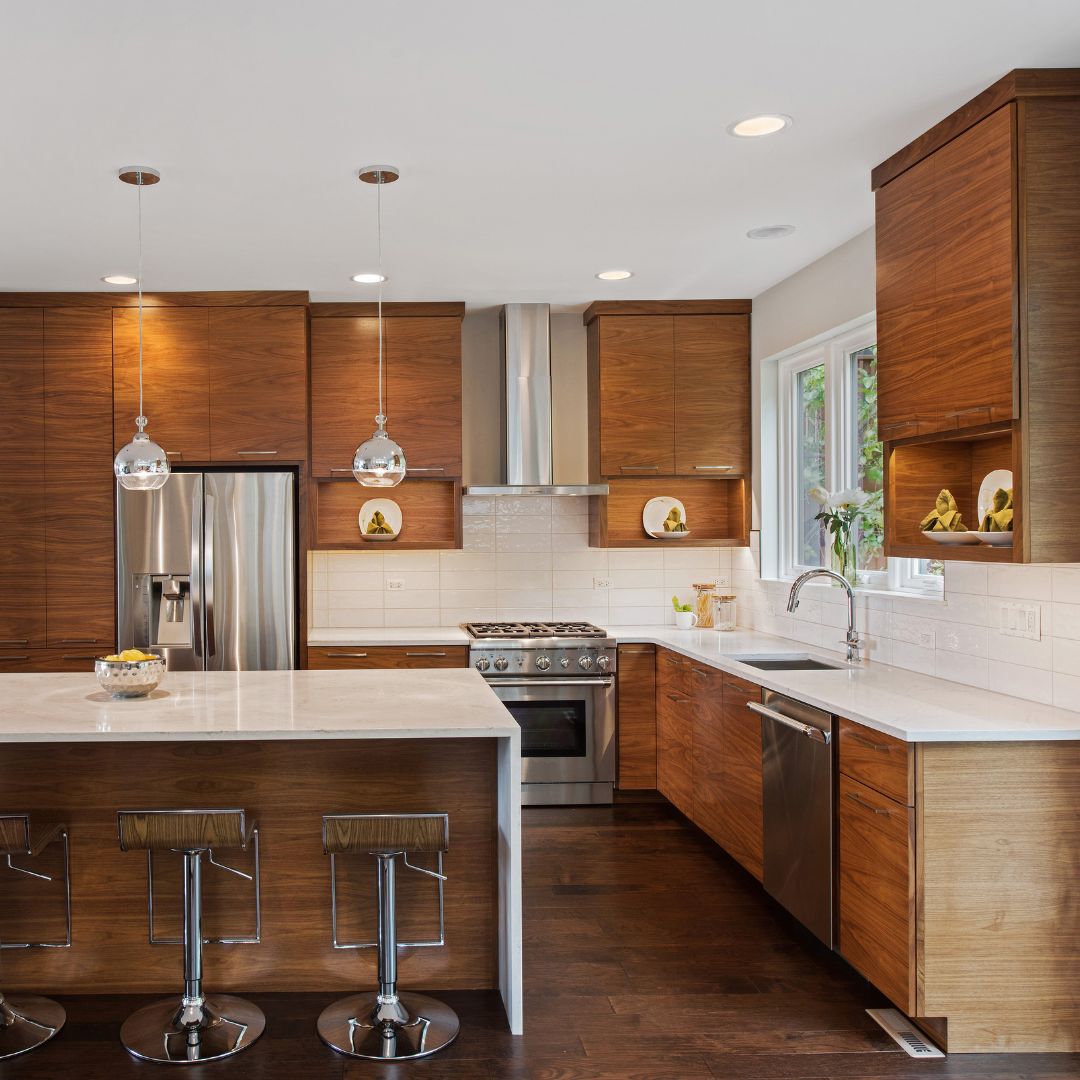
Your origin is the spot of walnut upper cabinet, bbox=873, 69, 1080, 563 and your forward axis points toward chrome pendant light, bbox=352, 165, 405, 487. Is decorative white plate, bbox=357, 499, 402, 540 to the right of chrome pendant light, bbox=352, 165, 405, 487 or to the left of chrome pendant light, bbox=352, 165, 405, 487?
right

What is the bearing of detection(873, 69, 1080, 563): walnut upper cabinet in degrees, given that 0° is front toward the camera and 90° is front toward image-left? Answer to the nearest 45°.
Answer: approximately 45°

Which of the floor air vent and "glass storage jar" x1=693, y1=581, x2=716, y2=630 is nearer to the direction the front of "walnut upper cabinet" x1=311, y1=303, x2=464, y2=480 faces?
the floor air vent

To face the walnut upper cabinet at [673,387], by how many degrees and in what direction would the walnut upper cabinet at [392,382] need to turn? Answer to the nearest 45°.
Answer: approximately 90° to its left

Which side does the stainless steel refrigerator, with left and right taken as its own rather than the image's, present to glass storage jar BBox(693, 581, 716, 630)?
left

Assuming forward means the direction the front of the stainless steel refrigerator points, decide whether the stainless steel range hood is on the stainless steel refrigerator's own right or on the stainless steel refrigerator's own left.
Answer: on the stainless steel refrigerator's own left

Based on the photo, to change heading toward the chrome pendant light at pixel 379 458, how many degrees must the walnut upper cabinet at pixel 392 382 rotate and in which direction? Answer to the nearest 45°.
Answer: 0° — it already faces it
